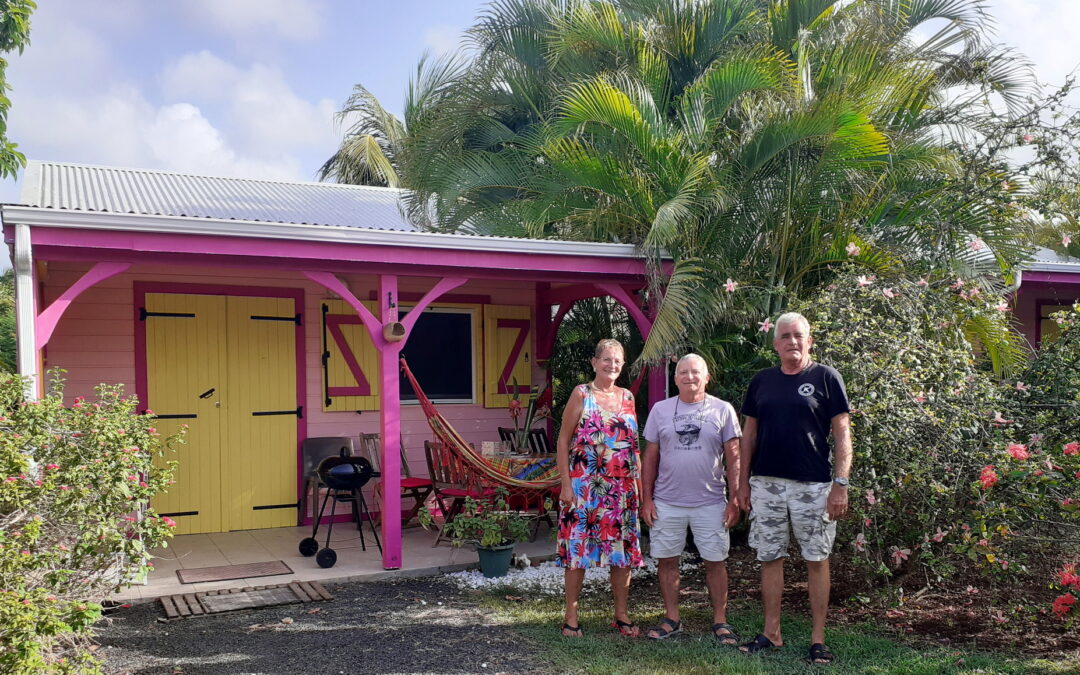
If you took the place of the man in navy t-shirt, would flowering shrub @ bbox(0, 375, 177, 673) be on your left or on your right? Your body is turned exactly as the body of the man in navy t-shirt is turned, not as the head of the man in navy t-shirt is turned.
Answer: on your right

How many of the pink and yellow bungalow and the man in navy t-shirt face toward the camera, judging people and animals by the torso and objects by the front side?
2

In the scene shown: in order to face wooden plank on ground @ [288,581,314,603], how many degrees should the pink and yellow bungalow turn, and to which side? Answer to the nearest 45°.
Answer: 0° — it already faces it

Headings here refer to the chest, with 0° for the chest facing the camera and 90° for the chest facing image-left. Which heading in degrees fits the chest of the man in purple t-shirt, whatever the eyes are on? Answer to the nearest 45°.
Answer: approximately 0°

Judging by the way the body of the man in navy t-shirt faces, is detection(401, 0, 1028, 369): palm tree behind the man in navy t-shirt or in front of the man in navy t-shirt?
behind

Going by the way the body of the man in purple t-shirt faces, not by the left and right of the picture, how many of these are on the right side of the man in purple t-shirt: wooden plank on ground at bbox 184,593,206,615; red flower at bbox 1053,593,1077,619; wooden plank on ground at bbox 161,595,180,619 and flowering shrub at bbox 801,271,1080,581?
2

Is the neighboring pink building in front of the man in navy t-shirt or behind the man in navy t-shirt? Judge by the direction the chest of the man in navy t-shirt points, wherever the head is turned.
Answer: behind

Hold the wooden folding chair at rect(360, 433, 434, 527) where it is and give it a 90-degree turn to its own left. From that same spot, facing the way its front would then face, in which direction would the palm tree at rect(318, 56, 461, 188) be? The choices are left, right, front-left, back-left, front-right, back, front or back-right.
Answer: front-left

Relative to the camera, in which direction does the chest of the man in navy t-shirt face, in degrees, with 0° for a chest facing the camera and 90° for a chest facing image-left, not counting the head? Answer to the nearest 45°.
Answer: approximately 0°

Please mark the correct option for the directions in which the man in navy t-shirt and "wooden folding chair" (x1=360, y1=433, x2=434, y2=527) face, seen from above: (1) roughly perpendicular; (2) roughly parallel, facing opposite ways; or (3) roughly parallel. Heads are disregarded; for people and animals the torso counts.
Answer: roughly perpendicular

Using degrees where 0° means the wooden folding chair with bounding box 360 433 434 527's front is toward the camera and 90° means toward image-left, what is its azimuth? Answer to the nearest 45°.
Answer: approximately 315°
